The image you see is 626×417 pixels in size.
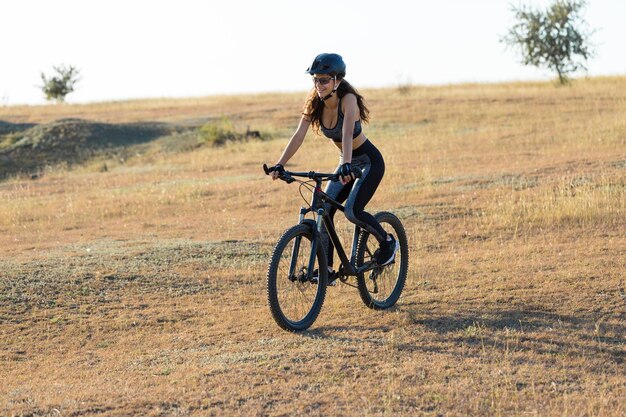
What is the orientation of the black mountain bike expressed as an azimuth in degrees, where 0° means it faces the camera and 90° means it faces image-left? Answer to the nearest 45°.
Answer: approximately 45°

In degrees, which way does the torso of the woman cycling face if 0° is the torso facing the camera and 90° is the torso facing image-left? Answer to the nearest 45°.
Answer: approximately 45°
